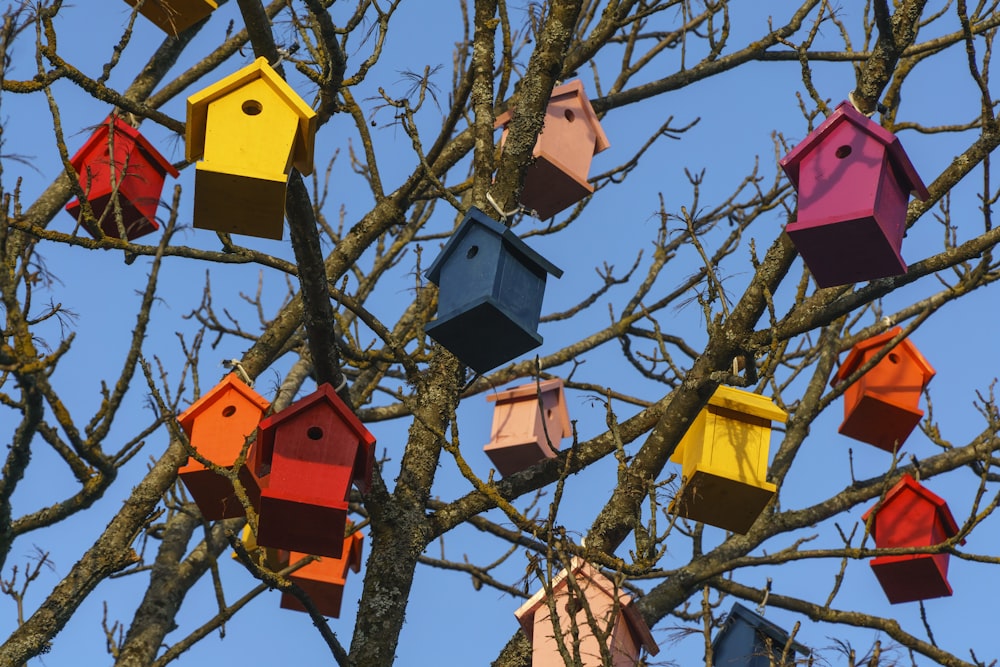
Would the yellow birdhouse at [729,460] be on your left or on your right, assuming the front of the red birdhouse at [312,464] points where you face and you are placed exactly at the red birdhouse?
on your left

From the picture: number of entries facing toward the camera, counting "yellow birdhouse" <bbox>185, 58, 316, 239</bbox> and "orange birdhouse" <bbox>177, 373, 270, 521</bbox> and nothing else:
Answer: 2

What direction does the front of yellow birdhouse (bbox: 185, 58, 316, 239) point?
toward the camera

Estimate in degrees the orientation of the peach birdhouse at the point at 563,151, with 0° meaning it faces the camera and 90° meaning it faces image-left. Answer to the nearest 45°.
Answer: approximately 315°

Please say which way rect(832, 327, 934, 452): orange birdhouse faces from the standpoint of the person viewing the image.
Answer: facing the viewer and to the right of the viewer

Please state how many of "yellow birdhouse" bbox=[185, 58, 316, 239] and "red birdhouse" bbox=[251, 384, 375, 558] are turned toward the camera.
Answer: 2

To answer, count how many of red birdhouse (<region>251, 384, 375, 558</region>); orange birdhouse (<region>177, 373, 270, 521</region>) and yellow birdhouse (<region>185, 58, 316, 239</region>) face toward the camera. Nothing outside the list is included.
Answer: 3

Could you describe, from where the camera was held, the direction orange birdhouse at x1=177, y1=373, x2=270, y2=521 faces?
facing the viewer
